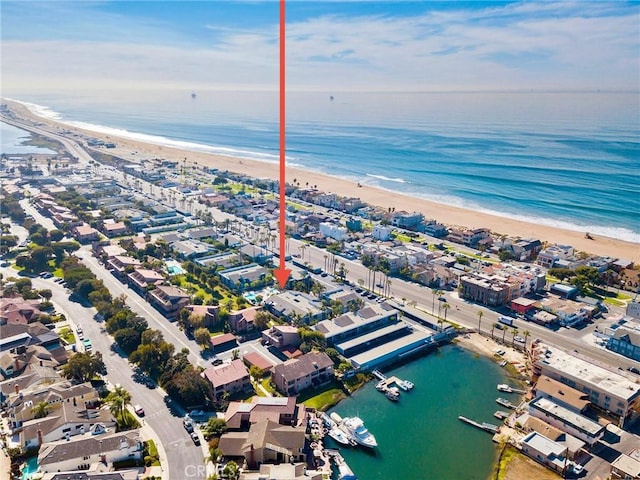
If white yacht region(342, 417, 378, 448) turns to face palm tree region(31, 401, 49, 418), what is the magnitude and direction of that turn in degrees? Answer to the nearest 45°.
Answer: approximately 135° to its right

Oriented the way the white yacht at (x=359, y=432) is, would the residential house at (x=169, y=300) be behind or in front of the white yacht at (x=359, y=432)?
behind

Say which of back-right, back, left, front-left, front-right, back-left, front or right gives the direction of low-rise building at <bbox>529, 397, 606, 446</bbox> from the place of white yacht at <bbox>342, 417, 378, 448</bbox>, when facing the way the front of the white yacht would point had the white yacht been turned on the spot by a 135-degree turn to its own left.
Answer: right

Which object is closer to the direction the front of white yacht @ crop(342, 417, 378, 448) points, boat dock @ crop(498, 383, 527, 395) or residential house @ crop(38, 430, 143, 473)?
the boat dock

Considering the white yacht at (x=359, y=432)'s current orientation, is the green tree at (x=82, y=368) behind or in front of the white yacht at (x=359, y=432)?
behind

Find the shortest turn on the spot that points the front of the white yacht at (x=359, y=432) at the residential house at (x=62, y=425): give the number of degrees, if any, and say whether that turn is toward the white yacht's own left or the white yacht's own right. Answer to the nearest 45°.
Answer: approximately 135° to the white yacht's own right

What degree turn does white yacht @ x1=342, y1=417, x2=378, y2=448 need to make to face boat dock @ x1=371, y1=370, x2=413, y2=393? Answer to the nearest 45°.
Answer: approximately 135° to its left

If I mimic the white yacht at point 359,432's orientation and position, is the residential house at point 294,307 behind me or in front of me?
behind

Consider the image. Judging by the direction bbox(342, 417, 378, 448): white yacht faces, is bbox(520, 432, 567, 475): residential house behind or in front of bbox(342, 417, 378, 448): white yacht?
in front

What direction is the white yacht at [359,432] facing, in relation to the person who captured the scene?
facing the viewer and to the right of the viewer

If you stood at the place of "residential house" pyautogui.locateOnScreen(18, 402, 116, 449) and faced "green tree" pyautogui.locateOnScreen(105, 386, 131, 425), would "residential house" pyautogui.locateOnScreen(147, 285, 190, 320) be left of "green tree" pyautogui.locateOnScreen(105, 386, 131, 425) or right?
left

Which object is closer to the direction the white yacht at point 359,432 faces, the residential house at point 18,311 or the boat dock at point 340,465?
the boat dock

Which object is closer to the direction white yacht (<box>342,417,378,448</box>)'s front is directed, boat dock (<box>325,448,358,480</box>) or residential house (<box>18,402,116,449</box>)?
the boat dock

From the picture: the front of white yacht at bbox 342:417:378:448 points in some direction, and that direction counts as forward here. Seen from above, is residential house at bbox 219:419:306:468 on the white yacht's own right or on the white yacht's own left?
on the white yacht's own right

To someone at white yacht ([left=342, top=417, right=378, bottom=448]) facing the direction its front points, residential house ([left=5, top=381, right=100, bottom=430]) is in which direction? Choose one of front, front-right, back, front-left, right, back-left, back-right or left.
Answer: back-right

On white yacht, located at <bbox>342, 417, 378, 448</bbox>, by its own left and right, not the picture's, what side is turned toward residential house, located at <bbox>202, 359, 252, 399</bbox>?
back

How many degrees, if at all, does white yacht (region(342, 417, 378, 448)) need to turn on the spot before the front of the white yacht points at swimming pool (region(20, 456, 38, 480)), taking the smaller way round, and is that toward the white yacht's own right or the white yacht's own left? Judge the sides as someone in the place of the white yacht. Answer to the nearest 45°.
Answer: approximately 135° to the white yacht's own right
